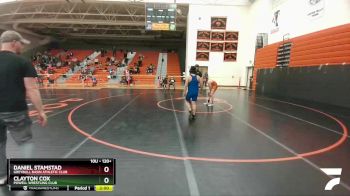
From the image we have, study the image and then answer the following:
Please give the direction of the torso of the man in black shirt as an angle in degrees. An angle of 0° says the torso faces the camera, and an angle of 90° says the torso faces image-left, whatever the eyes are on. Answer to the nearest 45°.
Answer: approximately 225°

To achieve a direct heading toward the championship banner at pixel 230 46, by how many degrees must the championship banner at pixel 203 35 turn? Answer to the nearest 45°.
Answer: approximately 90° to its left

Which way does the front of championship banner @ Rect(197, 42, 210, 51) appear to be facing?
toward the camera

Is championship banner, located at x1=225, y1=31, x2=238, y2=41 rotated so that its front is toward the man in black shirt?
yes

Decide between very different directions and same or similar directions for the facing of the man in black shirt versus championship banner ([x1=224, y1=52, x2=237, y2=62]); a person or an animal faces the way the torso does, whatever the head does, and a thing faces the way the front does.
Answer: very different directions

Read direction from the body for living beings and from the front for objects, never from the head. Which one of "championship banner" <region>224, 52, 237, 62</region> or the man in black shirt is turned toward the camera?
the championship banner

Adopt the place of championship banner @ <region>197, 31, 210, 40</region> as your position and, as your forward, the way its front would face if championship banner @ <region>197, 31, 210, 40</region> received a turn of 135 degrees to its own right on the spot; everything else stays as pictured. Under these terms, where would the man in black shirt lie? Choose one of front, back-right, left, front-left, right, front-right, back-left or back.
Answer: back-left

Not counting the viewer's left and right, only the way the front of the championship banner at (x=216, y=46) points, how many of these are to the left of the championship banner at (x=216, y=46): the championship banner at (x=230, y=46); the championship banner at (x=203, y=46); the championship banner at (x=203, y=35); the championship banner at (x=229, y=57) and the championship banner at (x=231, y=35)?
3

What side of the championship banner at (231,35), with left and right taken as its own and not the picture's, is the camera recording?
front

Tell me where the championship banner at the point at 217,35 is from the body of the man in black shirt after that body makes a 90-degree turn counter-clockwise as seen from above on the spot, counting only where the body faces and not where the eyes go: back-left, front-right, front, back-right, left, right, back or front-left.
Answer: right

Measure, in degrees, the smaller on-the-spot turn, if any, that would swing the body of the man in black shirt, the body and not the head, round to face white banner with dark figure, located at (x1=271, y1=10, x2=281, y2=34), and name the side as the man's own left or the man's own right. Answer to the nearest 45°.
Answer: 0° — they already face it

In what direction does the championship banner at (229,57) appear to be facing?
toward the camera

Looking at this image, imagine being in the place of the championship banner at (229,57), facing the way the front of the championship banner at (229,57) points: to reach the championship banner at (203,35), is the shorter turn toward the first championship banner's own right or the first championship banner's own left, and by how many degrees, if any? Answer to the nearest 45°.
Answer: approximately 90° to the first championship banner's own right
